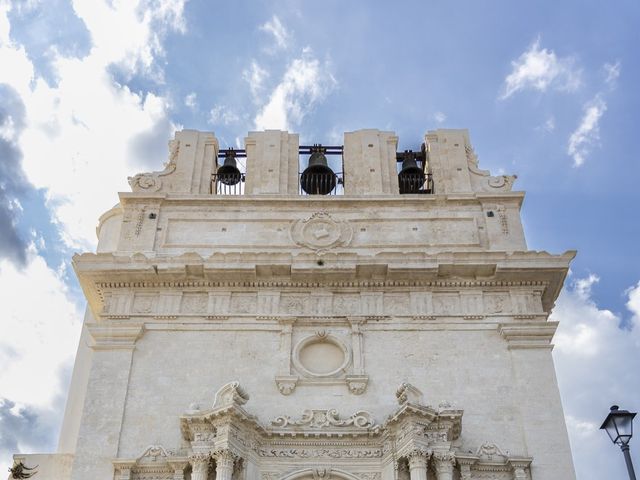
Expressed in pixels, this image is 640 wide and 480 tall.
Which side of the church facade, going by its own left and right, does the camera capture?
front

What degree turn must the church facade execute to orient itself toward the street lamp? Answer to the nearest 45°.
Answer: approximately 45° to its left
